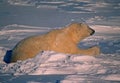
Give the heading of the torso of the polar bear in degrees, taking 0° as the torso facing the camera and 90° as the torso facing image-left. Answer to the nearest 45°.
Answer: approximately 270°
